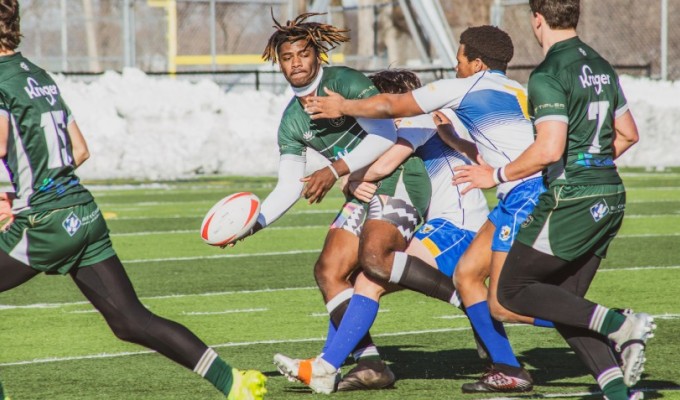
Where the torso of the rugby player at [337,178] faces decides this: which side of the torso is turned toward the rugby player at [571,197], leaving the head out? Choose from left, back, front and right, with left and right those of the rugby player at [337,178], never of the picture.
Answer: left

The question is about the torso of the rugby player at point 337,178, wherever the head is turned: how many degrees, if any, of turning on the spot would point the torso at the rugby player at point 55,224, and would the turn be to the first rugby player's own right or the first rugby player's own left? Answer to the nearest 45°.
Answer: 0° — they already face them

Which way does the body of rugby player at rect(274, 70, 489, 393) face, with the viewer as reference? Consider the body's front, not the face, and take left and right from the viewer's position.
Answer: facing to the left of the viewer

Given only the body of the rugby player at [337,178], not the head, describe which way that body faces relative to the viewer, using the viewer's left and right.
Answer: facing the viewer and to the left of the viewer

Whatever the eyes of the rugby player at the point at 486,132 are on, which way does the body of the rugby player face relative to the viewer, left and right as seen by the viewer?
facing to the left of the viewer

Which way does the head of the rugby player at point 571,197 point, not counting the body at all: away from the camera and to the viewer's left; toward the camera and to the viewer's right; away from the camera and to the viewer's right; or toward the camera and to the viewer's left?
away from the camera and to the viewer's left

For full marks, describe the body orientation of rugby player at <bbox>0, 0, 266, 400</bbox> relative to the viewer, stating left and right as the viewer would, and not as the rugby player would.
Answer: facing away from the viewer and to the left of the viewer

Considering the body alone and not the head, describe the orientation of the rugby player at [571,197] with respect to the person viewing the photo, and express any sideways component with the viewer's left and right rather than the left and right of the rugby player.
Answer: facing away from the viewer and to the left of the viewer

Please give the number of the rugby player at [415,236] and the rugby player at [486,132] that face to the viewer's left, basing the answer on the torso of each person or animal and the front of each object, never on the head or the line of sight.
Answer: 2

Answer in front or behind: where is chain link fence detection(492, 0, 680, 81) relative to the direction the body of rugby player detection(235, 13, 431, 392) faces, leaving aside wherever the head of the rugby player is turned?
behind

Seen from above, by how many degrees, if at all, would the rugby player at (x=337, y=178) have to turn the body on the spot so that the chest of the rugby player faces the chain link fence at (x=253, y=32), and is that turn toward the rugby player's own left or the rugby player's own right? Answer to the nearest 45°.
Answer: approximately 135° to the rugby player's own right
